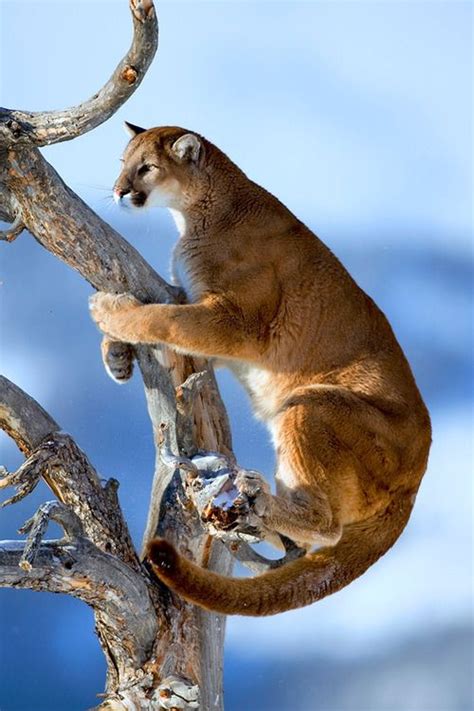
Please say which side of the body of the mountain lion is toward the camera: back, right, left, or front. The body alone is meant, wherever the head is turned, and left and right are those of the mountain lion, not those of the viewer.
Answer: left
